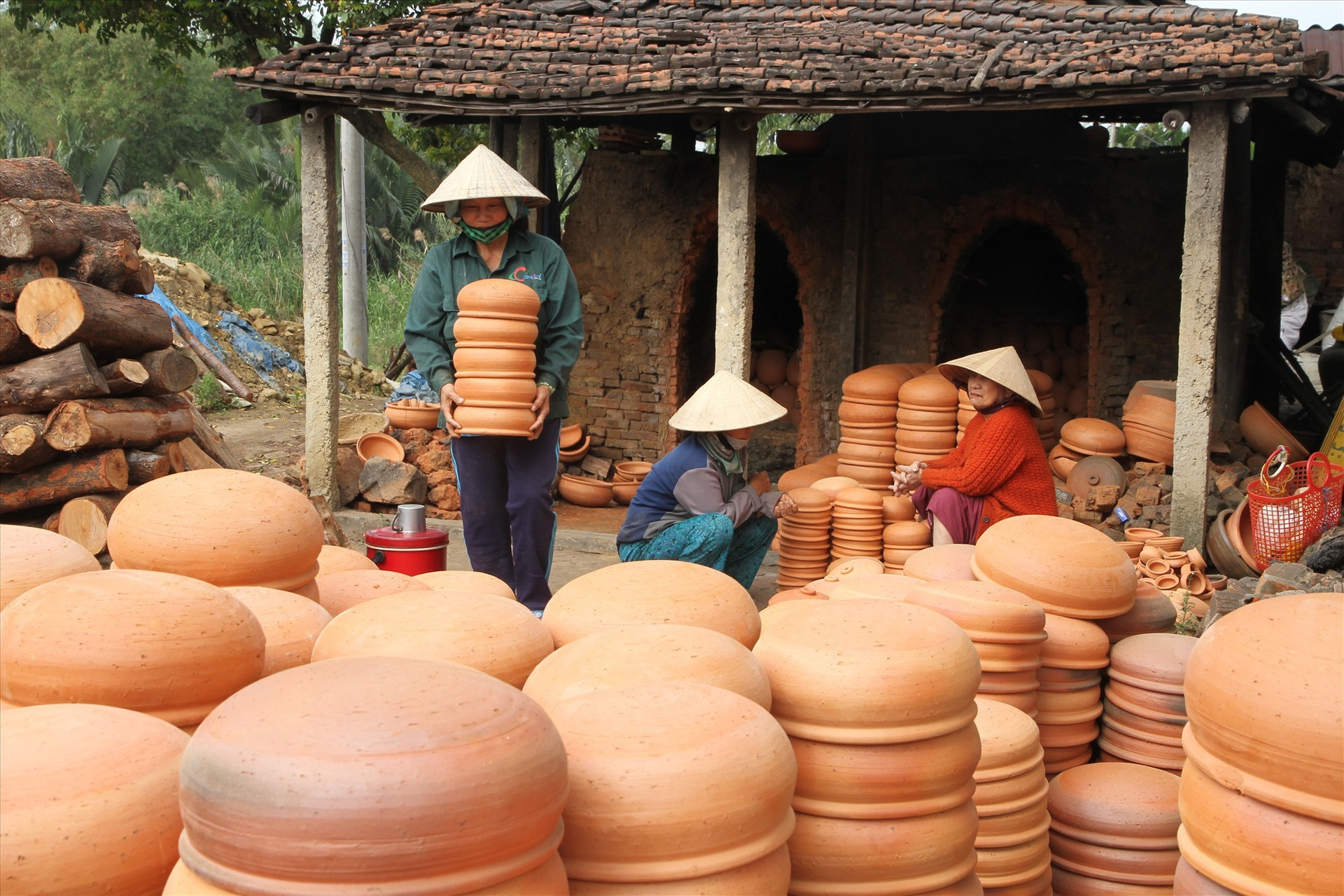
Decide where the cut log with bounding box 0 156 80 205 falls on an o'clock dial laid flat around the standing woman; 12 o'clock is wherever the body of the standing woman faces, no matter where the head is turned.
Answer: The cut log is roughly at 4 o'clock from the standing woman.

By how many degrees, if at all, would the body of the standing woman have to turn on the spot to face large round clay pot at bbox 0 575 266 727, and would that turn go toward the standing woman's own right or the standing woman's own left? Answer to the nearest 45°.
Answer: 0° — they already face it

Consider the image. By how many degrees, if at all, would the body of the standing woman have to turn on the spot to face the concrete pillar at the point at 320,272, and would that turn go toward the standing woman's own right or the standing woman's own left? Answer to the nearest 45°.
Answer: approximately 180°

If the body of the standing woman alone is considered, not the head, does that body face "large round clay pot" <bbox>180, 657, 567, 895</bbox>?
yes

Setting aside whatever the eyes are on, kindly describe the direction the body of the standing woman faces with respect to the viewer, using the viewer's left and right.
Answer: facing the viewer

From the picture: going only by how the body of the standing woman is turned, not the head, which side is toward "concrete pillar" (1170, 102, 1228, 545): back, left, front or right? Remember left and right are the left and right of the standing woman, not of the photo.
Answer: left

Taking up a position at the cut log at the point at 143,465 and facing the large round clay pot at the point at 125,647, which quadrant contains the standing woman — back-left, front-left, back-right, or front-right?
front-left

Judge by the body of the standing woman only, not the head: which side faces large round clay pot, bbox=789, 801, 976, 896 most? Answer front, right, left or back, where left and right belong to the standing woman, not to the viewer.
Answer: front

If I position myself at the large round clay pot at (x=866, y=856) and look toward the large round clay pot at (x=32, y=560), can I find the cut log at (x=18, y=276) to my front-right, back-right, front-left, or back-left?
front-right

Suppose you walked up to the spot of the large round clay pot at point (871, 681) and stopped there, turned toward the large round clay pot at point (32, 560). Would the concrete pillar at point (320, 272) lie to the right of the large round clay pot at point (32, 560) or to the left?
right

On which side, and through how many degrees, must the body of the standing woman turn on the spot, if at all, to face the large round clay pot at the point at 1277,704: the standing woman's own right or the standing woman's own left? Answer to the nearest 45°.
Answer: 0° — they already face it

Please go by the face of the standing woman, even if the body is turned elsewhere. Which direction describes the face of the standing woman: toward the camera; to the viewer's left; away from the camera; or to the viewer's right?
toward the camera

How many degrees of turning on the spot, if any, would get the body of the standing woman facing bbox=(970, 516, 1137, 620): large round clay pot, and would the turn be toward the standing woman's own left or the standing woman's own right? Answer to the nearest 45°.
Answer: approximately 45° to the standing woman's own left

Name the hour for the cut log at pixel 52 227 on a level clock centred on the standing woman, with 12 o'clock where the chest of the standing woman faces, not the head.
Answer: The cut log is roughly at 4 o'clock from the standing woman.

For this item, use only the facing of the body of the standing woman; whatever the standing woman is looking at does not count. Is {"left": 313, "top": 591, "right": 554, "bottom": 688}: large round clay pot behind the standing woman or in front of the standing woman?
in front

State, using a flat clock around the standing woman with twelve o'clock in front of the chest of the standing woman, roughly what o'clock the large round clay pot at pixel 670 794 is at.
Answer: The large round clay pot is roughly at 12 o'clock from the standing woman.

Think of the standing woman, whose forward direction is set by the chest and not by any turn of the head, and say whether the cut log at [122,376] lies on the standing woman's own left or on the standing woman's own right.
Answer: on the standing woman's own right

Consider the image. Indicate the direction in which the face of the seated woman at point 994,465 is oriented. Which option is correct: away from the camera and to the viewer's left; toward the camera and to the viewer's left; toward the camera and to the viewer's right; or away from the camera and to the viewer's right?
toward the camera and to the viewer's left
